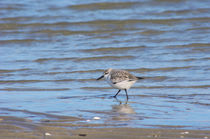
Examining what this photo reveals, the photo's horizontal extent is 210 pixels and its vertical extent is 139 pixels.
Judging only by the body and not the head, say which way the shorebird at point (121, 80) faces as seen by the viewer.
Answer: to the viewer's left
